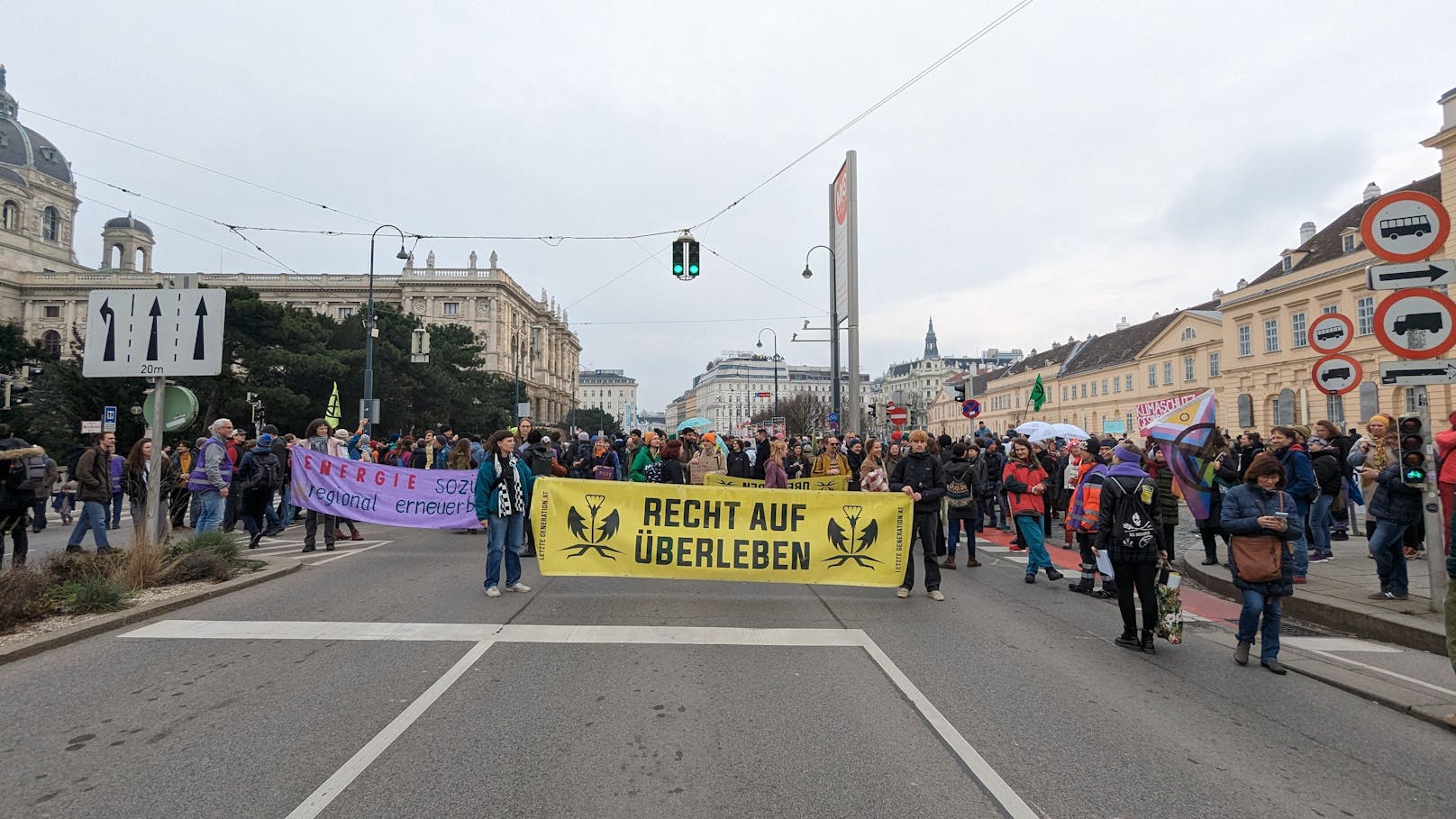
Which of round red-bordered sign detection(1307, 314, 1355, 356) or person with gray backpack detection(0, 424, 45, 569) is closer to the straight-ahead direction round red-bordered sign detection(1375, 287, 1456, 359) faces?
the person with gray backpack

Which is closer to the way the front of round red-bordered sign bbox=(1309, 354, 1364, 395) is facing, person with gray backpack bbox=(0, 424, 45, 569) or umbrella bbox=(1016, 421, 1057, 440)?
the person with gray backpack

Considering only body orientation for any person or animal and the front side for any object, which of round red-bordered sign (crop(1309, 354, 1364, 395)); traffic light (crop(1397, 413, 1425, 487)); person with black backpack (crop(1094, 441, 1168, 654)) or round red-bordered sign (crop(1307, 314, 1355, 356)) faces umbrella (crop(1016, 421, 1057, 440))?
the person with black backpack

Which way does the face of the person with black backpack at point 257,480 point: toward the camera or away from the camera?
away from the camera

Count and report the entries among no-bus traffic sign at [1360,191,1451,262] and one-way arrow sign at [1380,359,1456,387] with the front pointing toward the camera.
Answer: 2

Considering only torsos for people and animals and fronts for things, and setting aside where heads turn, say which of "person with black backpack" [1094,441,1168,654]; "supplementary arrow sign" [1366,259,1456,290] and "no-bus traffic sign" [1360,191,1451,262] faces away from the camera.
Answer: the person with black backpack

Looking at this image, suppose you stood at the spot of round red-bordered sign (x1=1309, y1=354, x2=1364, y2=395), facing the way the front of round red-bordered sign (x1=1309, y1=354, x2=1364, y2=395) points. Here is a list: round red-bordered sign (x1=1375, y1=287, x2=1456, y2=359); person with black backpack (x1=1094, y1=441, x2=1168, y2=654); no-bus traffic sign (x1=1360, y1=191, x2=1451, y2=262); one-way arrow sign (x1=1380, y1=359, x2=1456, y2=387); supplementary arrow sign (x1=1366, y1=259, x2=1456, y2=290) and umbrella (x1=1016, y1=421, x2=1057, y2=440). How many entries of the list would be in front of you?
5

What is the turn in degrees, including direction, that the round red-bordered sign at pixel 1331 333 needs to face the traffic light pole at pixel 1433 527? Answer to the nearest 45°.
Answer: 0° — it already faces it

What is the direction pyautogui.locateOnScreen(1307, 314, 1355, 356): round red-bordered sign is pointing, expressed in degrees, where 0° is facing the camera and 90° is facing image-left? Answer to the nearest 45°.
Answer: approximately 0°

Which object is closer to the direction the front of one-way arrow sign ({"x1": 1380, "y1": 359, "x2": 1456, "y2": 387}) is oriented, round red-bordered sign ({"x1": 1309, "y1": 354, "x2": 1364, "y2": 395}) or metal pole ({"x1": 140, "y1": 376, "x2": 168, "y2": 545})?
the metal pole

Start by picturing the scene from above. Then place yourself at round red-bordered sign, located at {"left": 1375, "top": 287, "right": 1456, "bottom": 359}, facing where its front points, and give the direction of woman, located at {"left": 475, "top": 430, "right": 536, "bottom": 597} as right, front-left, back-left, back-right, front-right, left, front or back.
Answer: front-right

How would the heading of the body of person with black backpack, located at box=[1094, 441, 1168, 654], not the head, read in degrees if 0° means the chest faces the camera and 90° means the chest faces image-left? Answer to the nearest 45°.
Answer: approximately 180°

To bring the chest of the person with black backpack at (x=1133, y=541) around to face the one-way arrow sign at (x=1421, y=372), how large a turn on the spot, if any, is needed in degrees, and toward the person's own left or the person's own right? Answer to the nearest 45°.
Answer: approximately 45° to the person's own right
